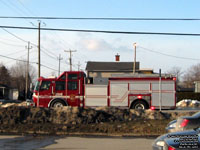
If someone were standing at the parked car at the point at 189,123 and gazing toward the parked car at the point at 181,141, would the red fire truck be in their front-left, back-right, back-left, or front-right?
back-right

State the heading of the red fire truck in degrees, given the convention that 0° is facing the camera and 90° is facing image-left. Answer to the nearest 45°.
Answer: approximately 90°

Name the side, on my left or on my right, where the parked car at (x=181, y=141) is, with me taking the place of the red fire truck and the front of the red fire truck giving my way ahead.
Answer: on my left

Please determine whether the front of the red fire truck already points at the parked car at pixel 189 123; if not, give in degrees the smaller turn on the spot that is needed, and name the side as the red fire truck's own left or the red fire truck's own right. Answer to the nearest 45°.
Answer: approximately 90° to the red fire truck's own left
